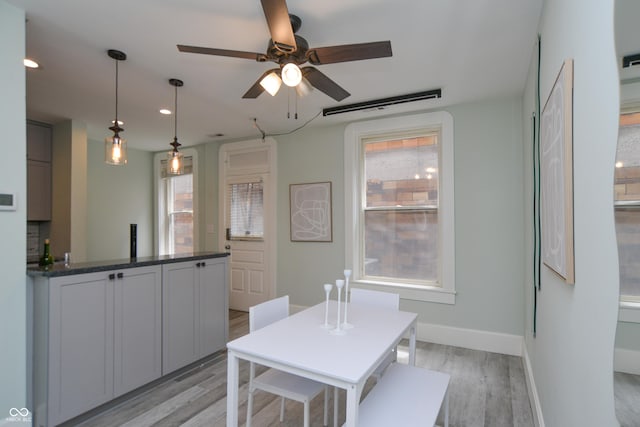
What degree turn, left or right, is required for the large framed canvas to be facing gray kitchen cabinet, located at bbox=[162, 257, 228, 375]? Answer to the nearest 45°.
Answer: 0° — it already faces it

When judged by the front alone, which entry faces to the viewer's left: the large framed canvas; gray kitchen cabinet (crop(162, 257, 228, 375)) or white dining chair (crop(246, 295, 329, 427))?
the large framed canvas

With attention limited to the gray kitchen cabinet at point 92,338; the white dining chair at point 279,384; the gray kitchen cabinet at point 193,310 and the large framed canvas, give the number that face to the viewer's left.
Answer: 1

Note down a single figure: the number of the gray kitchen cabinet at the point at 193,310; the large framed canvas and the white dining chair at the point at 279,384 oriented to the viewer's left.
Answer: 1

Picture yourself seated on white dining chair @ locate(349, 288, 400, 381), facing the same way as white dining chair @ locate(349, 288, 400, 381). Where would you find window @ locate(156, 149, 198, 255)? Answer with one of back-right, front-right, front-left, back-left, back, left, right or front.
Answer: right

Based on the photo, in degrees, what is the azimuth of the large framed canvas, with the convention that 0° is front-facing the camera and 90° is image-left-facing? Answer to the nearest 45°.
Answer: approximately 90°

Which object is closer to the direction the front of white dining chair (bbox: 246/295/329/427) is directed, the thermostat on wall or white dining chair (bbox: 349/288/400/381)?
the white dining chair

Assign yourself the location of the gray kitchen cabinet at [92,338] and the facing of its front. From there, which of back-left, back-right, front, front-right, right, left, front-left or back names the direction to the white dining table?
front

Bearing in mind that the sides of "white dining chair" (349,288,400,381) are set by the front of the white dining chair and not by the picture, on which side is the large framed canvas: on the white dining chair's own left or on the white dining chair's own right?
on the white dining chair's own left

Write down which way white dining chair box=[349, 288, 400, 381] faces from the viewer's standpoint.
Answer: facing the viewer and to the left of the viewer

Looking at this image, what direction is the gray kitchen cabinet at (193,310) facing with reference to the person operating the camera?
facing the viewer and to the right of the viewer

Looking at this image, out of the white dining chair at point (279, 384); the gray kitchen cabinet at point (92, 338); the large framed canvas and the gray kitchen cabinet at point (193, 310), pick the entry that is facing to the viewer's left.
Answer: the large framed canvas
